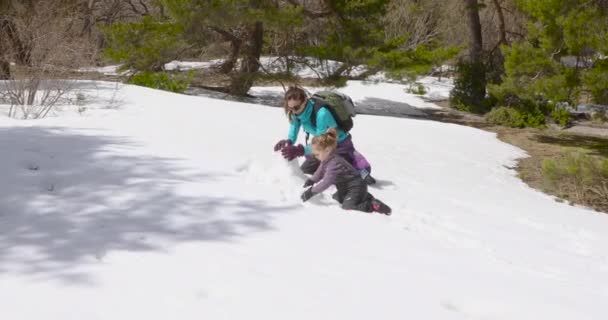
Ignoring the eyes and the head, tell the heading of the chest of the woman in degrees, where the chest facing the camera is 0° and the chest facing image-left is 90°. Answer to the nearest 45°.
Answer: approximately 45°

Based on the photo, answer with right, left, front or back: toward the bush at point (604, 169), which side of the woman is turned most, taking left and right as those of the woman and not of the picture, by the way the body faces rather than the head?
back

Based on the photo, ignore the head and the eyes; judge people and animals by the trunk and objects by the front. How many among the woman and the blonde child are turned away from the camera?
0

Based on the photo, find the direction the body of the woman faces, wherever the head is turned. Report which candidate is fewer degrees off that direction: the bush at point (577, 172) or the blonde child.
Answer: the blonde child

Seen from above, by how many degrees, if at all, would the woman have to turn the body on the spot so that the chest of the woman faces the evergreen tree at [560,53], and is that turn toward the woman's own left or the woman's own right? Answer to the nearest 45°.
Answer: approximately 180°

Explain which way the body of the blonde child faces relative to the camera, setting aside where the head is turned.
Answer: to the viewer's left

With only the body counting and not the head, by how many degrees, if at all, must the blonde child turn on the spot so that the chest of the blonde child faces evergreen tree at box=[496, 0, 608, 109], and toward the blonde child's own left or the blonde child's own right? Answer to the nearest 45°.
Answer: approximately 135° to the blonde child's own right

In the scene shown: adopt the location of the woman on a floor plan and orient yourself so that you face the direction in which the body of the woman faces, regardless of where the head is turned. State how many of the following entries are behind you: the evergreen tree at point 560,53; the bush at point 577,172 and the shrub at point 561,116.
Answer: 3

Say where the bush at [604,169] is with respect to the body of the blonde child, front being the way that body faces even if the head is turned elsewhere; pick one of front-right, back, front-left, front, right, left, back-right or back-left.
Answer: back-right
